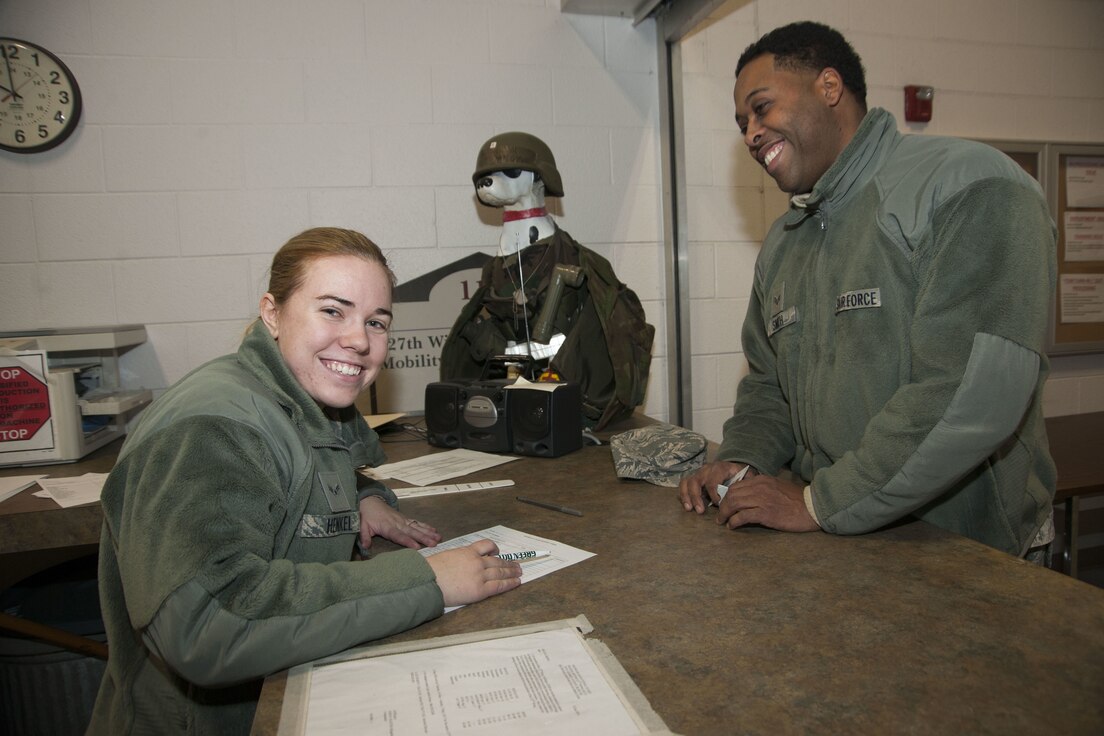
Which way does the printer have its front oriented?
to the viewer's right

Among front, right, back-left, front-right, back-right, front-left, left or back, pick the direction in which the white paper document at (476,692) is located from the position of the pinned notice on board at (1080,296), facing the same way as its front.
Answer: front

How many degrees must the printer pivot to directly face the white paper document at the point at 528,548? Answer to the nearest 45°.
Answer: approximately 45° to its right

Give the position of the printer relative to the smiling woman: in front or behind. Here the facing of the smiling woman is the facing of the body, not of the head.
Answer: behind

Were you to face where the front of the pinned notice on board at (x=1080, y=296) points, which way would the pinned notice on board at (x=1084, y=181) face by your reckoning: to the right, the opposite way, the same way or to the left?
the same way

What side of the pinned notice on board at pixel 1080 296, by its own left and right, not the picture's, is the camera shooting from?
front

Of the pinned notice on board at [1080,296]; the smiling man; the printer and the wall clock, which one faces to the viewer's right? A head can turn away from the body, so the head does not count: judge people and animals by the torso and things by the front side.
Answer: the printer

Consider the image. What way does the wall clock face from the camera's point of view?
toward the camera

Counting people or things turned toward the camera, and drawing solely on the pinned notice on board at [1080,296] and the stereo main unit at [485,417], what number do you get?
2

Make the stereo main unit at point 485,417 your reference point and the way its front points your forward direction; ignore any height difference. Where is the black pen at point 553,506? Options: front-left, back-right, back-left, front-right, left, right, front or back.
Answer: front

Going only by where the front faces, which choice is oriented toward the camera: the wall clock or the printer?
the wall clock

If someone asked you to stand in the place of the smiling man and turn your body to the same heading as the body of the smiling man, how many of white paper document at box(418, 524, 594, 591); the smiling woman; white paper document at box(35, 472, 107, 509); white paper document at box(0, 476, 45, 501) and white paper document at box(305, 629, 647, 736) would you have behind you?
0

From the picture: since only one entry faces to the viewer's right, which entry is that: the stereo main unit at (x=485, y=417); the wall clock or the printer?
the printer

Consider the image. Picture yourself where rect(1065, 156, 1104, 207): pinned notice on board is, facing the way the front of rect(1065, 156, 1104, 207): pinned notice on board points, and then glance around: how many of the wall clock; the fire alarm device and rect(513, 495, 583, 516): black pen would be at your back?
0

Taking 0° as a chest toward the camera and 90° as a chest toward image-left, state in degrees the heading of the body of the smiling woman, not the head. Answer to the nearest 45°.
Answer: approximately 315°

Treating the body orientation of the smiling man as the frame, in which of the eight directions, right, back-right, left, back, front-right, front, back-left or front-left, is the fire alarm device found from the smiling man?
back-right
